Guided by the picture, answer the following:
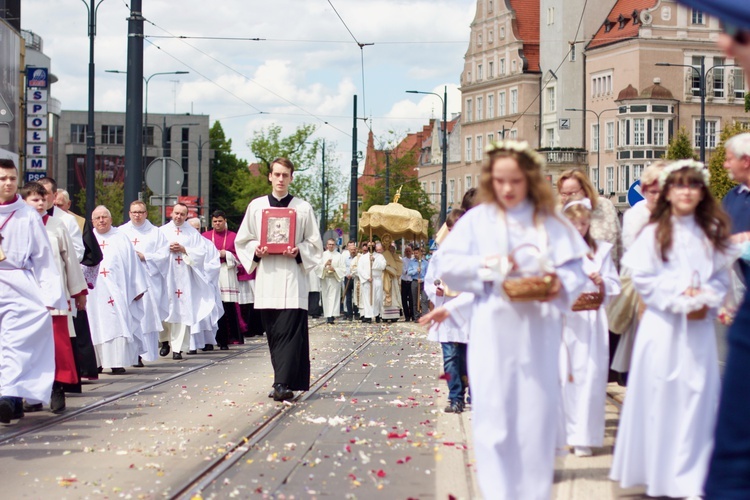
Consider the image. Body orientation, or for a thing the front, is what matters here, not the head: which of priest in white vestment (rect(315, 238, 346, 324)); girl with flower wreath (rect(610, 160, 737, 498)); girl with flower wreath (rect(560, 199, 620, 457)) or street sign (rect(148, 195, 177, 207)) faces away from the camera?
the street sign

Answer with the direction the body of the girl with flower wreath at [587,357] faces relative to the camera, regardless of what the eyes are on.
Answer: toward the camera

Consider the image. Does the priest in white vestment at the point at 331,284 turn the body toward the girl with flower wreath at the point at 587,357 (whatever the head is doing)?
yes

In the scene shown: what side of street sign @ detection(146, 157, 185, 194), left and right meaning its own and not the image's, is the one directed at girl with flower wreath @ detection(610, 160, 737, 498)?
back

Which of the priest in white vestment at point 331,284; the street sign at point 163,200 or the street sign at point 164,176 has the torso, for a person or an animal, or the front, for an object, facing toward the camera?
the priest in white vestment

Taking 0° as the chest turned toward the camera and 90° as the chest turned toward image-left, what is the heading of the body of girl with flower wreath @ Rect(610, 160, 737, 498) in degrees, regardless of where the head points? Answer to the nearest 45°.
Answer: approximately 0°

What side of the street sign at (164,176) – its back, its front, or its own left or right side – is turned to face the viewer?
back

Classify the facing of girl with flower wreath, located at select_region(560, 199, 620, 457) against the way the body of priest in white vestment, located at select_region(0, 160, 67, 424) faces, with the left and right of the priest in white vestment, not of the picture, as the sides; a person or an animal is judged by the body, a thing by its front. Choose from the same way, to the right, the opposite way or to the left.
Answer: the same way

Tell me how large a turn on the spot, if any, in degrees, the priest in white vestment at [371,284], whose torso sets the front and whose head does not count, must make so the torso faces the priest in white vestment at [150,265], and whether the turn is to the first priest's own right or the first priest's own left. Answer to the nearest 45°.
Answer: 0° — they already face them

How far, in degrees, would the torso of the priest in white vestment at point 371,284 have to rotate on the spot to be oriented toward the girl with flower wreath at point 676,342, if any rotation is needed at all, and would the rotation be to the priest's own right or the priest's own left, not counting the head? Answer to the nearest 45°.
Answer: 0° — they already face them

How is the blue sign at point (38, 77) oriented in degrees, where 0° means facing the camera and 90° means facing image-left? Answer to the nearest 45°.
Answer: approximately 0°

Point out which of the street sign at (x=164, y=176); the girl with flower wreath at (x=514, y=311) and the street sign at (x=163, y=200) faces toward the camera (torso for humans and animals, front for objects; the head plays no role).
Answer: the girl with flower wreath

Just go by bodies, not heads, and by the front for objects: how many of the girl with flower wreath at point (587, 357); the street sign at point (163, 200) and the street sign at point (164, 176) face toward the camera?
1

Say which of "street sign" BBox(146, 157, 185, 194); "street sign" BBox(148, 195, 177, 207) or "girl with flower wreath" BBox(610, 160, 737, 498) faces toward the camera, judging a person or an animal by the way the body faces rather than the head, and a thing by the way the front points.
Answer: the girl with flower wreath

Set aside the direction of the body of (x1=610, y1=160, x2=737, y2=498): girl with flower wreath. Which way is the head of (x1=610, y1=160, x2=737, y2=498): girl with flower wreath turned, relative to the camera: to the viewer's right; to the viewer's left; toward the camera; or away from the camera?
toward the camera

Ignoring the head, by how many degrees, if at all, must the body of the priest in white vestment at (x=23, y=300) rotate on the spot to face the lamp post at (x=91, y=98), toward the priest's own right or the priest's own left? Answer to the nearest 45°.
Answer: approximately 135° to the priest's own right

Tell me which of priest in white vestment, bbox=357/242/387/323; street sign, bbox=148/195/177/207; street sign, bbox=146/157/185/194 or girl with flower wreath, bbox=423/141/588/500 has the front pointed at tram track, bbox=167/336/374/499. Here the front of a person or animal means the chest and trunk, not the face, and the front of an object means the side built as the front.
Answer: the priest in white vestment

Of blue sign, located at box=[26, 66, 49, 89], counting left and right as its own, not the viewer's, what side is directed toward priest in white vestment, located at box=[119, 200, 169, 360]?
front

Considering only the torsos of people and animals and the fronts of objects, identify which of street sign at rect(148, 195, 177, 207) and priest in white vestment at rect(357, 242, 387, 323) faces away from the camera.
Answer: the street sign

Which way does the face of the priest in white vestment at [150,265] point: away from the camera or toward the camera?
toward the camera
